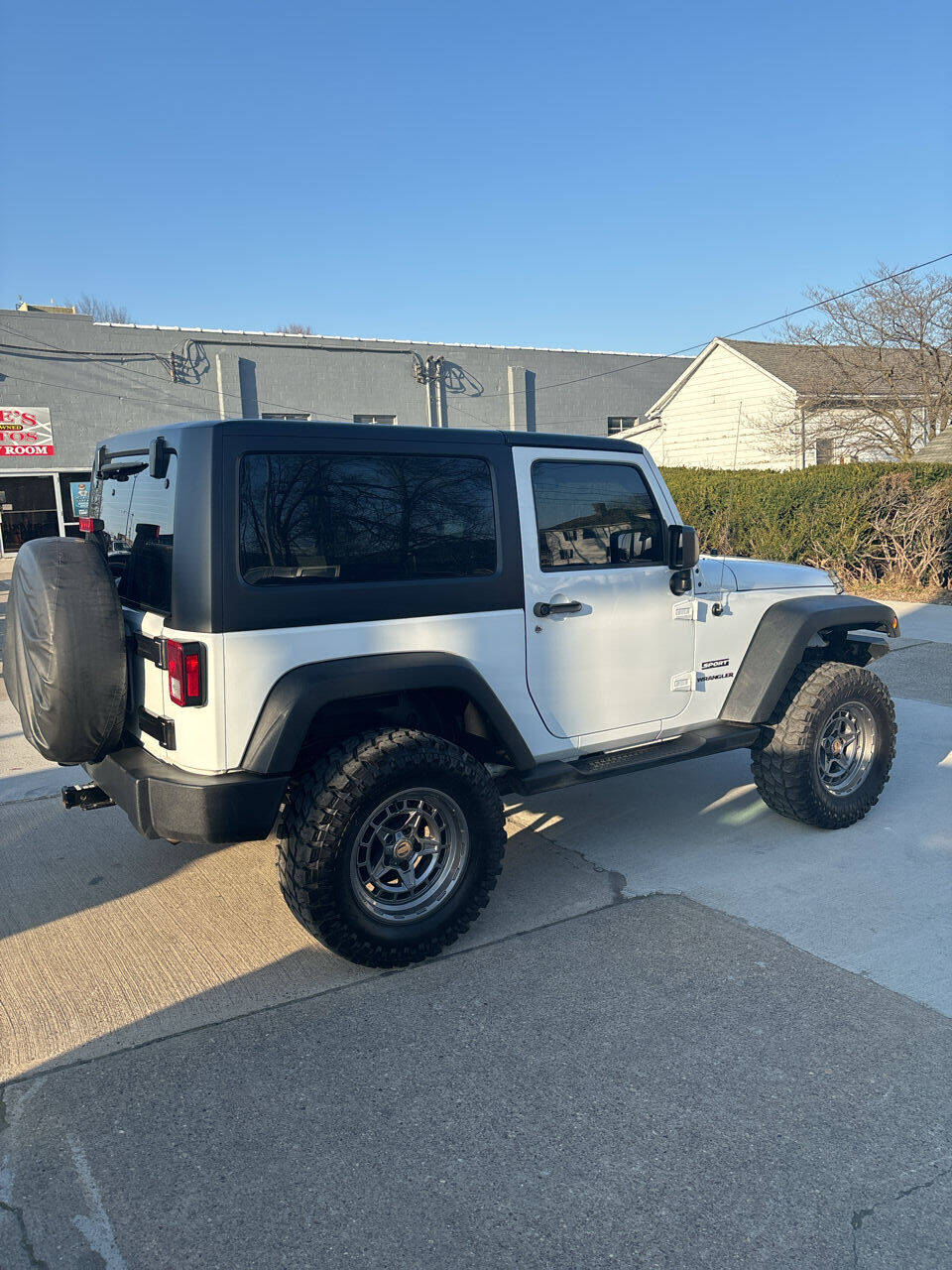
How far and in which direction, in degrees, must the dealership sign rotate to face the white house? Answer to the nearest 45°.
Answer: approximately 90° to its left

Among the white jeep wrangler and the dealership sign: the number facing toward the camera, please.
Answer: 1

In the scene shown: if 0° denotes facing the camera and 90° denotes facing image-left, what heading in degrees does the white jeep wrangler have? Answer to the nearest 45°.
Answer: approximately 225°

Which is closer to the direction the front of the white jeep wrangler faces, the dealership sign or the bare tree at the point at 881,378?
the bare tree

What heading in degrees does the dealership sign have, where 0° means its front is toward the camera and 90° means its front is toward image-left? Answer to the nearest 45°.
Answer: approximately 0°

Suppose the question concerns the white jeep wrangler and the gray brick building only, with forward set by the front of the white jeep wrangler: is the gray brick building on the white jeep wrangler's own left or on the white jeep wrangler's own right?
on the white jeep wrangler's own left

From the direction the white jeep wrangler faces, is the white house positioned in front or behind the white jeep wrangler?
in front

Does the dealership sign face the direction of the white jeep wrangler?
yes

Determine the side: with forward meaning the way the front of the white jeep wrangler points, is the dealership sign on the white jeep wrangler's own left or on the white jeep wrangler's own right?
on the white jeep wrangler's own left

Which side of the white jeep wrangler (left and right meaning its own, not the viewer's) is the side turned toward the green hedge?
front
